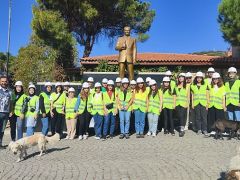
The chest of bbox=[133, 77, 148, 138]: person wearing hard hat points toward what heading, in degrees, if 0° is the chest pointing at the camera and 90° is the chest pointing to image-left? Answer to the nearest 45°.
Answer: approximately 0°

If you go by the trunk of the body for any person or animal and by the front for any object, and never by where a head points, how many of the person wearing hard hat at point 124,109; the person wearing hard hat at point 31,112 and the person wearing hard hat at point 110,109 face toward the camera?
3

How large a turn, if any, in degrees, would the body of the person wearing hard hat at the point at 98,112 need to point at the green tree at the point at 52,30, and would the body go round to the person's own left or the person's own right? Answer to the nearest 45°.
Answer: approximately 180°

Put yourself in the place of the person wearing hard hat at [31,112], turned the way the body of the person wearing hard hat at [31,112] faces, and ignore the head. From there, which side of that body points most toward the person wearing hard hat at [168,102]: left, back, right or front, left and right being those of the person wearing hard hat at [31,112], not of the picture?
left

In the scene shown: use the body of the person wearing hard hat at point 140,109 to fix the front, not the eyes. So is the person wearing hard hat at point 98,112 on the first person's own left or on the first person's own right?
on the first person's own right

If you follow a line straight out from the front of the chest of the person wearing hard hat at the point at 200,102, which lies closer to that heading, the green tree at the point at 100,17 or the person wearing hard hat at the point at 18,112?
the person wearing hard hat

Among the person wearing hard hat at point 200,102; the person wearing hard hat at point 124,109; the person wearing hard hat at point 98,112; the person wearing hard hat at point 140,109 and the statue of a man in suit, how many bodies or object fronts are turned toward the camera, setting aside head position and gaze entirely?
5

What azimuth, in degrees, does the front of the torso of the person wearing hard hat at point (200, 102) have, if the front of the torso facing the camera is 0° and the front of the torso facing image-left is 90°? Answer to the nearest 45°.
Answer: approximately 0°

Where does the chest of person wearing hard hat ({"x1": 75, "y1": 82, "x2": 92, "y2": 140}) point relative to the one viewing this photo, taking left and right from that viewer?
facing the viewer

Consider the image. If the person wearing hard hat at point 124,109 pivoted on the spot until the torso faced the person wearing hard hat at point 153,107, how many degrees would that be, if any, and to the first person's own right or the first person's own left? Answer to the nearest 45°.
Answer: approximately 90° to the first person's own left

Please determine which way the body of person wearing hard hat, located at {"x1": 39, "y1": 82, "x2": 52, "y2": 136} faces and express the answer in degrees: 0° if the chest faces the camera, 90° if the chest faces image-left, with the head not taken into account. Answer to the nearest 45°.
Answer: approximately 315°

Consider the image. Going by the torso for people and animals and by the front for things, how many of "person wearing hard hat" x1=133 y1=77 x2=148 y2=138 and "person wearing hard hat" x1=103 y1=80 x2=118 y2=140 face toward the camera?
2

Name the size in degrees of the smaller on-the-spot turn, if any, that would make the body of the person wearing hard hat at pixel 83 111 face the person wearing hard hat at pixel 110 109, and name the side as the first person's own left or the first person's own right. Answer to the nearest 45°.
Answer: approximately 90° to the first person's own left

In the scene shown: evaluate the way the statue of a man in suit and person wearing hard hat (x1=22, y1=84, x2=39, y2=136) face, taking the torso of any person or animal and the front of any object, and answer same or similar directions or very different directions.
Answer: same or similar directions

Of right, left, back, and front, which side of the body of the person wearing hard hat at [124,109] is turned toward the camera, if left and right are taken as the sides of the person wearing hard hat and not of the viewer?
front

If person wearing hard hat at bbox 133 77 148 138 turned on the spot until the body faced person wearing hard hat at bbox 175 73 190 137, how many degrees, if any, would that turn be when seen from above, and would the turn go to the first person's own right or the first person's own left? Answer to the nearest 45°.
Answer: approximately 90° to the first person's own left
